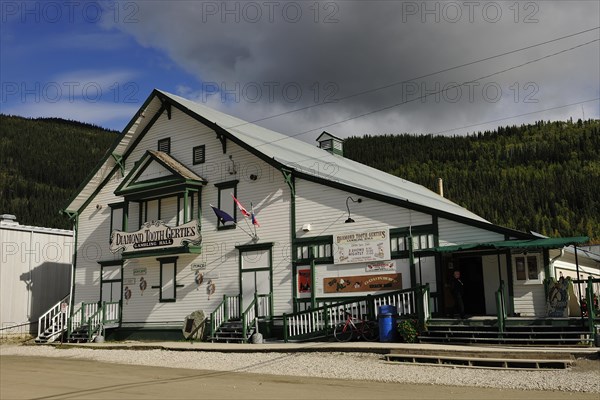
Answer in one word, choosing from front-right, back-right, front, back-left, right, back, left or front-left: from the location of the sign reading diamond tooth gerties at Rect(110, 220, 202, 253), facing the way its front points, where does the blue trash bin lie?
left

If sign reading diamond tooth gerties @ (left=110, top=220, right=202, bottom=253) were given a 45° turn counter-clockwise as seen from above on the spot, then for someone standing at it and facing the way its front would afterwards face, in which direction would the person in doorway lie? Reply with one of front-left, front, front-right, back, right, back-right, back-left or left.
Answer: front-left

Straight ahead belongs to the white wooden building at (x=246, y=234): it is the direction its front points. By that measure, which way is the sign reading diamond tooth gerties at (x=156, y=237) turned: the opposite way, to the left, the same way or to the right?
the same way

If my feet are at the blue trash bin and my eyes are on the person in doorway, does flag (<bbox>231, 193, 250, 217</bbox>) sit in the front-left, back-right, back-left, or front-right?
back-left

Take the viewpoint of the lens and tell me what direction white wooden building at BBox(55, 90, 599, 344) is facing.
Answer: facing the viewer and to the left of the viewer

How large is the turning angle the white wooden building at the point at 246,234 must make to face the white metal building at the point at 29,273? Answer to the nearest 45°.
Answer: approximately 90° to its right
